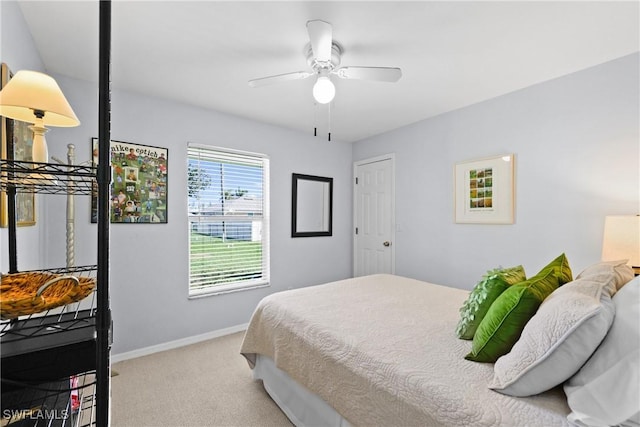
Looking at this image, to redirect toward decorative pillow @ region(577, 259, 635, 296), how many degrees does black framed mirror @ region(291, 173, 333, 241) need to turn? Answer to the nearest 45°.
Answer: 0° — it already faces it

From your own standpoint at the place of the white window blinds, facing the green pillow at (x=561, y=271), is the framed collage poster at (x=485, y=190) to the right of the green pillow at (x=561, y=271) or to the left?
left

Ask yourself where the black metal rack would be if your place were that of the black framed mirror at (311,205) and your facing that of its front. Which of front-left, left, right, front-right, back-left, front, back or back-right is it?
front-right

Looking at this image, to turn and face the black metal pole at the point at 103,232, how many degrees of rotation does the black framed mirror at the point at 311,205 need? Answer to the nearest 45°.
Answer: approximately 45° to its right

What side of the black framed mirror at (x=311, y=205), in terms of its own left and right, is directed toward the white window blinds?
right

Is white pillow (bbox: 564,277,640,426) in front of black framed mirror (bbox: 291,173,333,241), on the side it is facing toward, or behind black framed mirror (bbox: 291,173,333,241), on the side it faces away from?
in front

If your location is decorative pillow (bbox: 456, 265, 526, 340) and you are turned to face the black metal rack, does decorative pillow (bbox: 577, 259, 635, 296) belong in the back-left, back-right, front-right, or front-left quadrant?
back-left

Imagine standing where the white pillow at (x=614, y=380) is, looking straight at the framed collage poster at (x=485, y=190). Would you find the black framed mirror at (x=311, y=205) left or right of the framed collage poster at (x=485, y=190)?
left

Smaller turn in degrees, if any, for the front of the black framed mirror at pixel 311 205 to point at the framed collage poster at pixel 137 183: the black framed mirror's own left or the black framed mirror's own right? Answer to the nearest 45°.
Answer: approximately 90° to the black framed mirror's own right

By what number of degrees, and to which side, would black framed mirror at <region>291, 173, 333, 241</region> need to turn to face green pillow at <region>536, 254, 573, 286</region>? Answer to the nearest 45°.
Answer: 0° — it already faces it

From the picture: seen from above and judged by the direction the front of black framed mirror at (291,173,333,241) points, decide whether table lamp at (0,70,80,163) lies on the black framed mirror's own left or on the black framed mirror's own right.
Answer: on the black framed mirror's own right

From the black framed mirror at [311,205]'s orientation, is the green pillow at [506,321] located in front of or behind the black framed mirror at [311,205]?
in front

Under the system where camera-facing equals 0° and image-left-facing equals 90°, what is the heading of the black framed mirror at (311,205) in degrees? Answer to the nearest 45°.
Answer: approximately 315°
